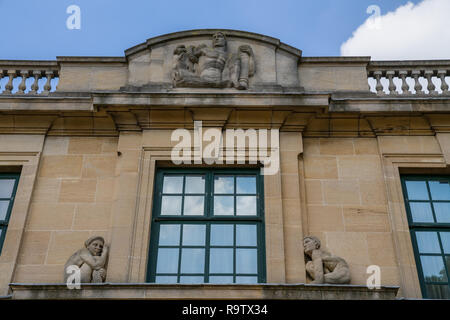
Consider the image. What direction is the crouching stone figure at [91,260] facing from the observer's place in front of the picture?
facing the viewer and to the right of the viewer

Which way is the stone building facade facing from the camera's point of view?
toward the camera

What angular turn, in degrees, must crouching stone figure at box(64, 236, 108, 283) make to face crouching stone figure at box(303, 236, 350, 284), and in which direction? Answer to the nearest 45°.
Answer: approximately 45° to its left
